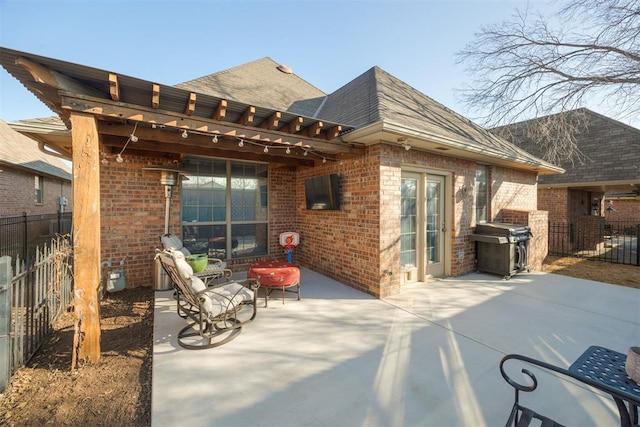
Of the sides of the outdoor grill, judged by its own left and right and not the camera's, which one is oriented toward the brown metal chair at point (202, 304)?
right

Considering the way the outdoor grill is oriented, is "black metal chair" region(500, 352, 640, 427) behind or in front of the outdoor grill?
in front

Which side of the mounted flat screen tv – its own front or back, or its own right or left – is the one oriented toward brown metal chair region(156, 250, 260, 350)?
front

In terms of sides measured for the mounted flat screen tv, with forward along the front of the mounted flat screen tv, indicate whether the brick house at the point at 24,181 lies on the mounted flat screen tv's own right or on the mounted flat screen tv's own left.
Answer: on the mounted flat screen tv's own right

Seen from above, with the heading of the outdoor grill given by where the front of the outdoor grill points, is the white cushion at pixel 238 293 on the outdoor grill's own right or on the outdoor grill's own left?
on the outdoor grill's own right

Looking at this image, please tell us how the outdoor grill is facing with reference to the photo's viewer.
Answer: facing the viewer and to the right of the viewer

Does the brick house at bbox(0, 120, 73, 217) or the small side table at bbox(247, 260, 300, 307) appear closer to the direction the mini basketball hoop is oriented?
the small side table

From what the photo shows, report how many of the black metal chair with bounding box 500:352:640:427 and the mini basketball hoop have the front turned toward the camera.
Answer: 1

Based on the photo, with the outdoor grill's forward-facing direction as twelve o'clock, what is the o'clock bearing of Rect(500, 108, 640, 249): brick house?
The brick house is roughly at 8 o'clock from the outdoor grill.

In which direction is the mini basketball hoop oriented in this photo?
toward the camera

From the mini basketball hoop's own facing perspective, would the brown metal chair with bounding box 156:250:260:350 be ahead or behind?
ahead

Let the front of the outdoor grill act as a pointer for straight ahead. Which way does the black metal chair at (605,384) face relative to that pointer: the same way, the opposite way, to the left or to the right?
the opposite way

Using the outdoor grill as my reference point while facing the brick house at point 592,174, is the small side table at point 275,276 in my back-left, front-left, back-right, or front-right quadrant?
back-left
